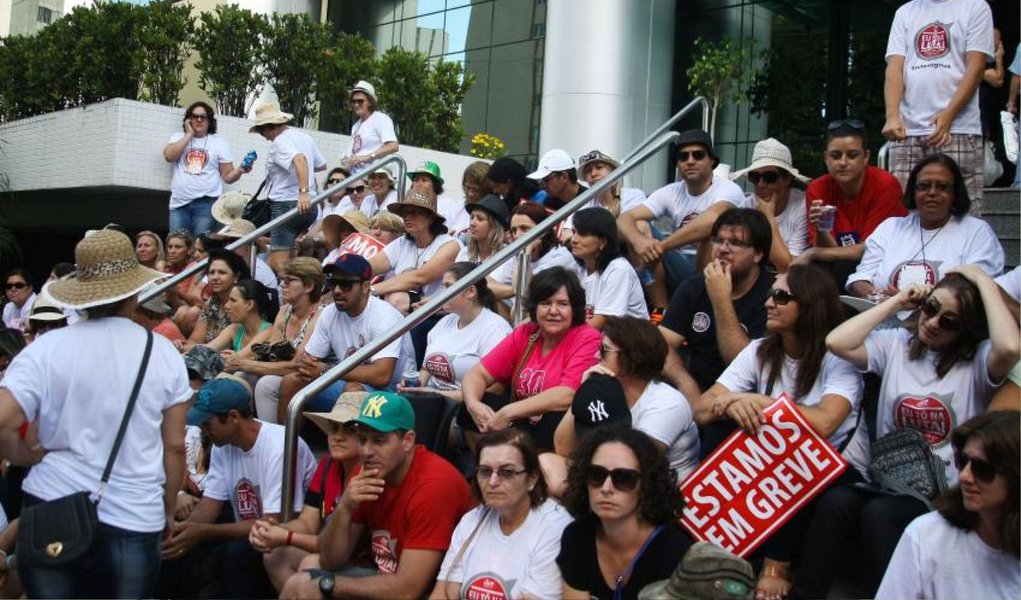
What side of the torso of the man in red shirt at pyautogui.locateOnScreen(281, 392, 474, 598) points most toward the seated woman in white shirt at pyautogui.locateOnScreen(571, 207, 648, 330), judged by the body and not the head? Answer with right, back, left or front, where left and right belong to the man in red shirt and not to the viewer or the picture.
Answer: back

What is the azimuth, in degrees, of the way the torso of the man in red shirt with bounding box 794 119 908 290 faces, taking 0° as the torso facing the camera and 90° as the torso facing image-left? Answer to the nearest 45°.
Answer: approximately 45°

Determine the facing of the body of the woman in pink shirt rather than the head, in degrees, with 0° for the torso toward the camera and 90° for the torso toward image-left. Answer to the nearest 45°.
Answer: approximately 45°

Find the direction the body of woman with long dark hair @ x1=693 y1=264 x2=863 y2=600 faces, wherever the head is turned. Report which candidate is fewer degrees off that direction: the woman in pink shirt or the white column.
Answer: the woman in pink shirt

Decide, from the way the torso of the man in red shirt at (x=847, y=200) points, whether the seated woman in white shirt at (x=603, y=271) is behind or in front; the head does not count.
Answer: in front

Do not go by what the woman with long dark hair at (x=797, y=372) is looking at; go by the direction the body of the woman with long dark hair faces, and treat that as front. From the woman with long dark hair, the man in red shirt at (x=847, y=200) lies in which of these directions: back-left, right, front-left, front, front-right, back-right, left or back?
back-right

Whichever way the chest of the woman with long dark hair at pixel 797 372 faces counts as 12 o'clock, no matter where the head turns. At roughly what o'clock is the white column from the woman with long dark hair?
The white column is roughly at 4 o'clock from the woman with long dark hair.
